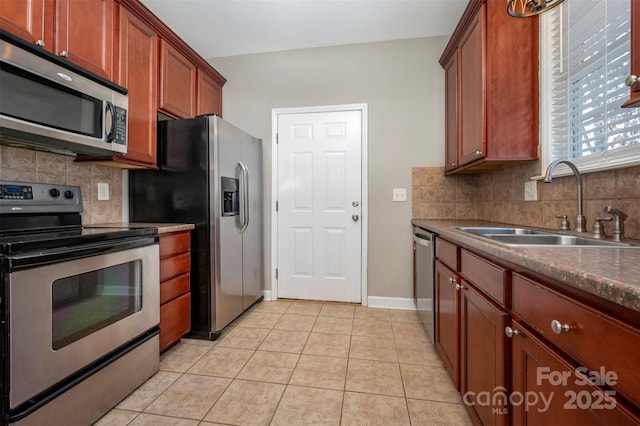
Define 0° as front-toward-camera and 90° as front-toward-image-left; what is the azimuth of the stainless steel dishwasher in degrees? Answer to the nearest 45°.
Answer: approximately 90°

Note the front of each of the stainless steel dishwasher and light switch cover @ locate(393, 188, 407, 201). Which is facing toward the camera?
the light switch cover

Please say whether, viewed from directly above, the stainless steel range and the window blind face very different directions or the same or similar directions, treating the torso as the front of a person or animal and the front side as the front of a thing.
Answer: very different directions

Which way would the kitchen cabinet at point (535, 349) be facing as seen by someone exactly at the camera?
facing the viewer and to the left of the viewer

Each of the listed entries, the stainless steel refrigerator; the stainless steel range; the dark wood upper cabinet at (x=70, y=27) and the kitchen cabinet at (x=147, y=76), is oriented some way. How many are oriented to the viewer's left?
0

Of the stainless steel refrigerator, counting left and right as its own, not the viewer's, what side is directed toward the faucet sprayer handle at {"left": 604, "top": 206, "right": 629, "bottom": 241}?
front

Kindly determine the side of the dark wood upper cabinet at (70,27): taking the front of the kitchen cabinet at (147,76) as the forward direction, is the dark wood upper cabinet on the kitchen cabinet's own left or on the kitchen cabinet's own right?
on the kitchen cabinet's own right

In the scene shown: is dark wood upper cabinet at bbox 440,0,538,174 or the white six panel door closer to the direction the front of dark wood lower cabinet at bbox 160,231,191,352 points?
the dark wood upper cabinet

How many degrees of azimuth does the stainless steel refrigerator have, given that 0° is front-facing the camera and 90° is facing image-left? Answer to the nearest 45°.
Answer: approximately 315°

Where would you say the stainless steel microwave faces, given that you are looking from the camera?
facing the viewer and to the right of the viewer

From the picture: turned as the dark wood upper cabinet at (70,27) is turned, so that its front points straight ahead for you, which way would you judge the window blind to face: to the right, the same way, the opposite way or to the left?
the opposite way

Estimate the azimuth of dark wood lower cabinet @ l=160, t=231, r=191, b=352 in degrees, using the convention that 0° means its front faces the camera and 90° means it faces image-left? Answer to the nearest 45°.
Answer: approximately 315°

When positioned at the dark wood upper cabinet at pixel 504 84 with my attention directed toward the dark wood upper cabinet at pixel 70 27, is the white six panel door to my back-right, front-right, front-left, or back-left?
front-right

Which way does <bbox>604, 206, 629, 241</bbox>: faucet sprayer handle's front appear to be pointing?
to the viewer's left

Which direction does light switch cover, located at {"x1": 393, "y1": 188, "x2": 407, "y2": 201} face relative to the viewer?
toward the camera
